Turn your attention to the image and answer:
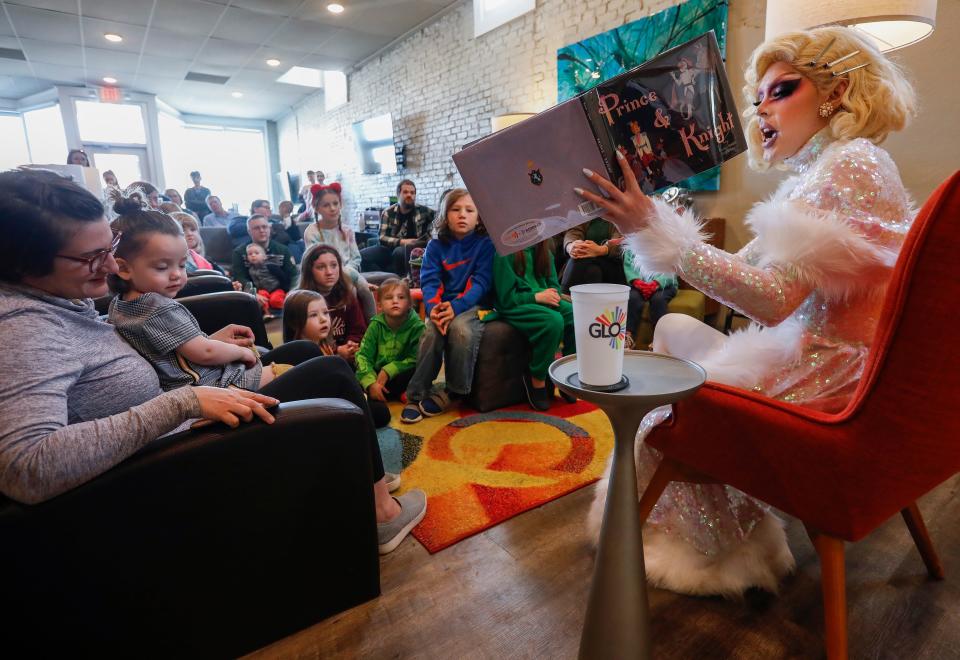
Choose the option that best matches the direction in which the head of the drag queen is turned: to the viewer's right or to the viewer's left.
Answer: to the viewer's left

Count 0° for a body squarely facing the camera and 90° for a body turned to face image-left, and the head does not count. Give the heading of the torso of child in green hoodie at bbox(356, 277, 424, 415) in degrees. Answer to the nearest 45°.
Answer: approximately 0°

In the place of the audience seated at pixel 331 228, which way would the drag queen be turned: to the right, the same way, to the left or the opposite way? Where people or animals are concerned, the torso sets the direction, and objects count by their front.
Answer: the opposite way

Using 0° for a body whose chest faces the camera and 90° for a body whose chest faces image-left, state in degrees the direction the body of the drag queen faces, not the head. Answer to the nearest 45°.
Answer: approximately 90°

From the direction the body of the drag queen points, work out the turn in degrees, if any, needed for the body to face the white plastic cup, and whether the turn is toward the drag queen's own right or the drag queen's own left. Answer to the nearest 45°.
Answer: approximately 45° to the drag queen's own left

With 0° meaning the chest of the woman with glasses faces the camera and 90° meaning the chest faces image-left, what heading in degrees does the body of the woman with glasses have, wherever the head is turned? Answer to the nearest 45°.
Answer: approximately 270°

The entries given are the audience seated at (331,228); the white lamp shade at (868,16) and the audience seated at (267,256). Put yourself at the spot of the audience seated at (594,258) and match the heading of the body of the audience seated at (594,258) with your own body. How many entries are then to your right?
2

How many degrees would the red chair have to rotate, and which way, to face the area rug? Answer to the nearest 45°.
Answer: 0° — it already faces it

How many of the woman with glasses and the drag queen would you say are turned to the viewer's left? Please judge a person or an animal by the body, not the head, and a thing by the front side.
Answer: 1

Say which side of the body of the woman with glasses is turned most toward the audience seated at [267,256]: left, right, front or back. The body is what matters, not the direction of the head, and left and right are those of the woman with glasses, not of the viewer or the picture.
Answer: left

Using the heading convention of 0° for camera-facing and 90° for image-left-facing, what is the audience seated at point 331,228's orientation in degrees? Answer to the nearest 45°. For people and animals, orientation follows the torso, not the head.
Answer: approximately 315°
